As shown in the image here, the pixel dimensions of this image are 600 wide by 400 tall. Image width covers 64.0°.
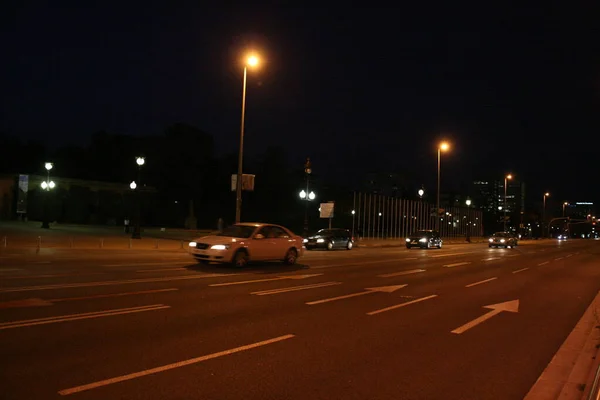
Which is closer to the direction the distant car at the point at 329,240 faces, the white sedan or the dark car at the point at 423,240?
the white sedan

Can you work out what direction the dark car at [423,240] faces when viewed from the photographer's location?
facing the viewer and to the left of the viewer

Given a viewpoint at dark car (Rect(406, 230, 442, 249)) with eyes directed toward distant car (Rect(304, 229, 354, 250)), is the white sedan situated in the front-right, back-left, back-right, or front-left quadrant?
front-left

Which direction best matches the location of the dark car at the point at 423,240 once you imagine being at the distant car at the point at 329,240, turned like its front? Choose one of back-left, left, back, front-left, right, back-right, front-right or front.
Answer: back

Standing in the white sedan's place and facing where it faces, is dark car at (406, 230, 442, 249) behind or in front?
behind

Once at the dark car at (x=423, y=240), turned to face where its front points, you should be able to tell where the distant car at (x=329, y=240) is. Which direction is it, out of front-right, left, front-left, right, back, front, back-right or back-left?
front

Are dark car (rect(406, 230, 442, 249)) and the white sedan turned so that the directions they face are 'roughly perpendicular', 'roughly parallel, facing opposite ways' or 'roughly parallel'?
roughly parallel

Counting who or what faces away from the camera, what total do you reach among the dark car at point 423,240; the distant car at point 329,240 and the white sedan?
0

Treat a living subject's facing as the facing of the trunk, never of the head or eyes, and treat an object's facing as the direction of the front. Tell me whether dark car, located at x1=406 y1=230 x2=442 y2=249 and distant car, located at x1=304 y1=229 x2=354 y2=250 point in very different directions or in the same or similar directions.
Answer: same or similar directions

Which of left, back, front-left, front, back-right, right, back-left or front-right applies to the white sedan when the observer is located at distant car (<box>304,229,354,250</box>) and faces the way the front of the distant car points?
front-left

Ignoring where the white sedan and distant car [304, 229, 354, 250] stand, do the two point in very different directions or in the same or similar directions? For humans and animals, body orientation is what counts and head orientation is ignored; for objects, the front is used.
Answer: same or similar directions

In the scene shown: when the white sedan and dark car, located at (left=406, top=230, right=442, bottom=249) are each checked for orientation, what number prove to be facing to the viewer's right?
0
